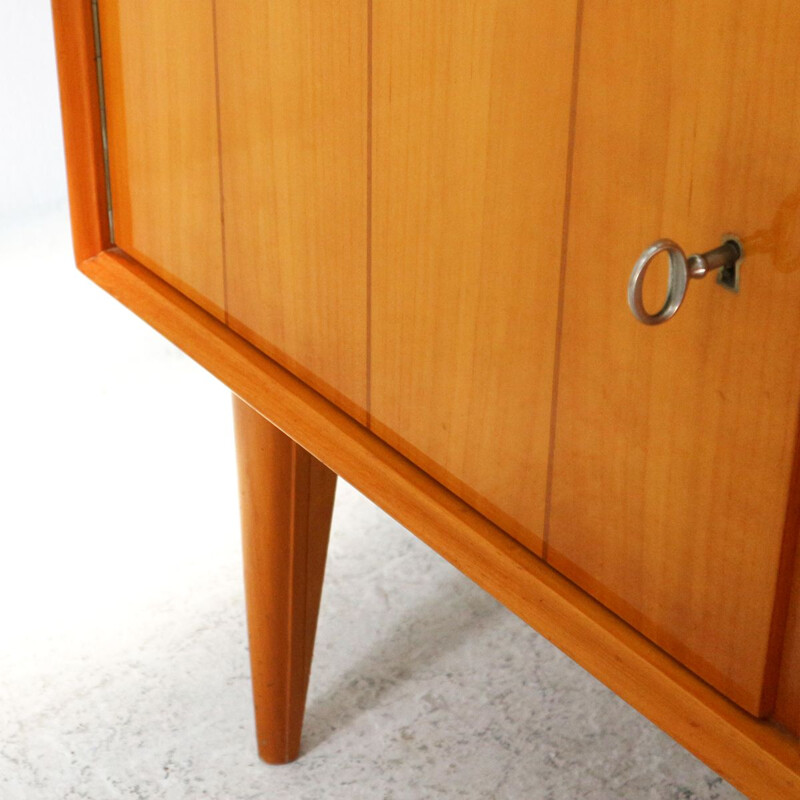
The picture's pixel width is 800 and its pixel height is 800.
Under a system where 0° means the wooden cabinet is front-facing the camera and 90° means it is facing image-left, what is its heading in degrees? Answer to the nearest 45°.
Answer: approximately 45°
